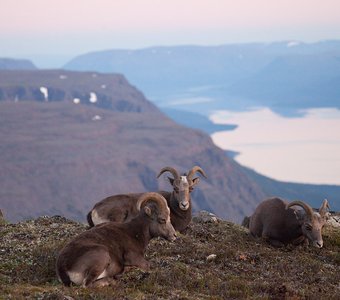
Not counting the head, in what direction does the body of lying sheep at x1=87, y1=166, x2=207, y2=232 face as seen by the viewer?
to the viewer's right

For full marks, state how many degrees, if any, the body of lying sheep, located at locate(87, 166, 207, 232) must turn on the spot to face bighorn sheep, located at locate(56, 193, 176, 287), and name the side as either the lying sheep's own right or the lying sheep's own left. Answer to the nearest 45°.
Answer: approximately 90° to the lying sheep's own right

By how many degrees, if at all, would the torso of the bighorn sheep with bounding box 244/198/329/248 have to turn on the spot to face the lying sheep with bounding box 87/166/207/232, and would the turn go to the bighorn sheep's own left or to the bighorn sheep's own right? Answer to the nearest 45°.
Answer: approximately 135° to the bighorn sheep's own right

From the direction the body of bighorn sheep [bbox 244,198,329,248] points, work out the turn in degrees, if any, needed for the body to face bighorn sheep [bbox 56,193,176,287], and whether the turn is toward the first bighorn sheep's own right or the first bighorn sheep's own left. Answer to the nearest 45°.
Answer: approximately 90° to the first bighorn sheep's own right

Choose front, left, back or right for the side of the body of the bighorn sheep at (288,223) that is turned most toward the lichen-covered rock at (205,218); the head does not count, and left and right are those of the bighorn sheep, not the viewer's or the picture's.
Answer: back

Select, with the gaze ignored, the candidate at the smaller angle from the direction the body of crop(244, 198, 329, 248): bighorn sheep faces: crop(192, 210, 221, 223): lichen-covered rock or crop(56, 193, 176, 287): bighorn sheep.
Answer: the bighorn sheep

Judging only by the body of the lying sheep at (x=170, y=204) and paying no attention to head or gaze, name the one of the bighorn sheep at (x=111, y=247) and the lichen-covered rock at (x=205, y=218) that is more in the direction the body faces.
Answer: the lichen-covered rock

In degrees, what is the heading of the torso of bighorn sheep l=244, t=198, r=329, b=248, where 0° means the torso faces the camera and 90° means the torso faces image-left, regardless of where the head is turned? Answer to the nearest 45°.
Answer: approximately 315°

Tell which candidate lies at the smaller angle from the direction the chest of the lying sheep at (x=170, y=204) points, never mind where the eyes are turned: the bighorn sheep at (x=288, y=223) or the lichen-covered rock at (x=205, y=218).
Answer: the bighorn sheep

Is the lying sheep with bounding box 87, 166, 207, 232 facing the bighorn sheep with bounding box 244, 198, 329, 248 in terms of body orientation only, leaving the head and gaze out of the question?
yes

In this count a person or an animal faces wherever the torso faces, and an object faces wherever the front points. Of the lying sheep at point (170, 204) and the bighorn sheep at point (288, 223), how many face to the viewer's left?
0
